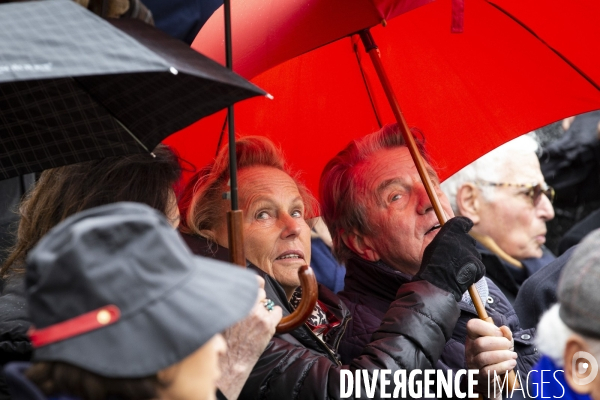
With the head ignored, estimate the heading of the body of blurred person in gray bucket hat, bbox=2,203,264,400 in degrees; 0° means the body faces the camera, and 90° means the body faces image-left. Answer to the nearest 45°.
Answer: approximately 270°

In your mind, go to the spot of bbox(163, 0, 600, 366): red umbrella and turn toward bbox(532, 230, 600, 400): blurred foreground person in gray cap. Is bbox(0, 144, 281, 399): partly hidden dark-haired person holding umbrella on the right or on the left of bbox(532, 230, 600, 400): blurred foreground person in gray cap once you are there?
right

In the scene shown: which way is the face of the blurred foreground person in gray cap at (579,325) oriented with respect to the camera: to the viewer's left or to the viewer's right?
to the viewer's right

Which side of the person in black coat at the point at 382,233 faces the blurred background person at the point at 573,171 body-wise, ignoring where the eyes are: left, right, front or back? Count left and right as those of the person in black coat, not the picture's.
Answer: left

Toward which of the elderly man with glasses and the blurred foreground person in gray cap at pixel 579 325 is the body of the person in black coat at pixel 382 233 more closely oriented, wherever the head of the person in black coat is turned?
the blurred foreground person in gray cap

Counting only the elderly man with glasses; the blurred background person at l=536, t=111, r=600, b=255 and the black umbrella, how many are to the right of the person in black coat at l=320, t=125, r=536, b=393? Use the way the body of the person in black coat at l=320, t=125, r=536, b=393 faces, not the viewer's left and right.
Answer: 1

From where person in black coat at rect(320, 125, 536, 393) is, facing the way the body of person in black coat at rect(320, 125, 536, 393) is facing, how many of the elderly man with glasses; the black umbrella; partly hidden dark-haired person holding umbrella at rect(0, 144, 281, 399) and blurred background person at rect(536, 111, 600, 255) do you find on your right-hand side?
2

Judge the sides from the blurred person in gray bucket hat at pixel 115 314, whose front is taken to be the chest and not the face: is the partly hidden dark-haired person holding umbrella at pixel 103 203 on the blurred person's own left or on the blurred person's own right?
on the blurred person's own left

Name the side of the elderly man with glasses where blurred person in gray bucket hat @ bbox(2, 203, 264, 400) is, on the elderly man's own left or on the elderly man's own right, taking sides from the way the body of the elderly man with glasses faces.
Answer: on the elderly man's own right
